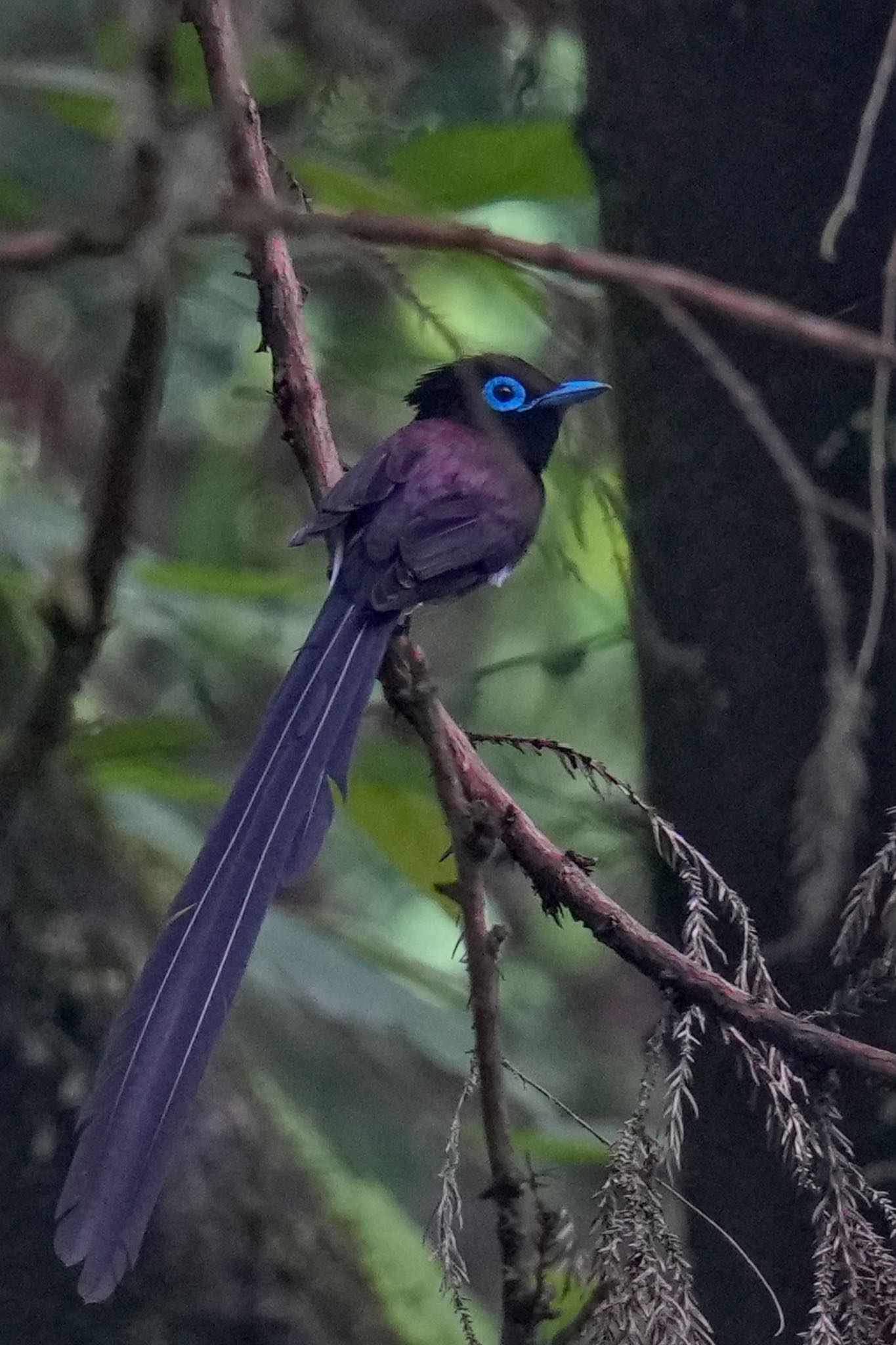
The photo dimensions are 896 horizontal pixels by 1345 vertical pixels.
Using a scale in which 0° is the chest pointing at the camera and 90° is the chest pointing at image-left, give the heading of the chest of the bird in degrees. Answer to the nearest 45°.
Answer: approximately 225°

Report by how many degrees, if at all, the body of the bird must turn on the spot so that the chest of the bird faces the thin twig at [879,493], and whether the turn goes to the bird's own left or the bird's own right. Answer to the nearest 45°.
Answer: approximately 90° to the bird's own right
